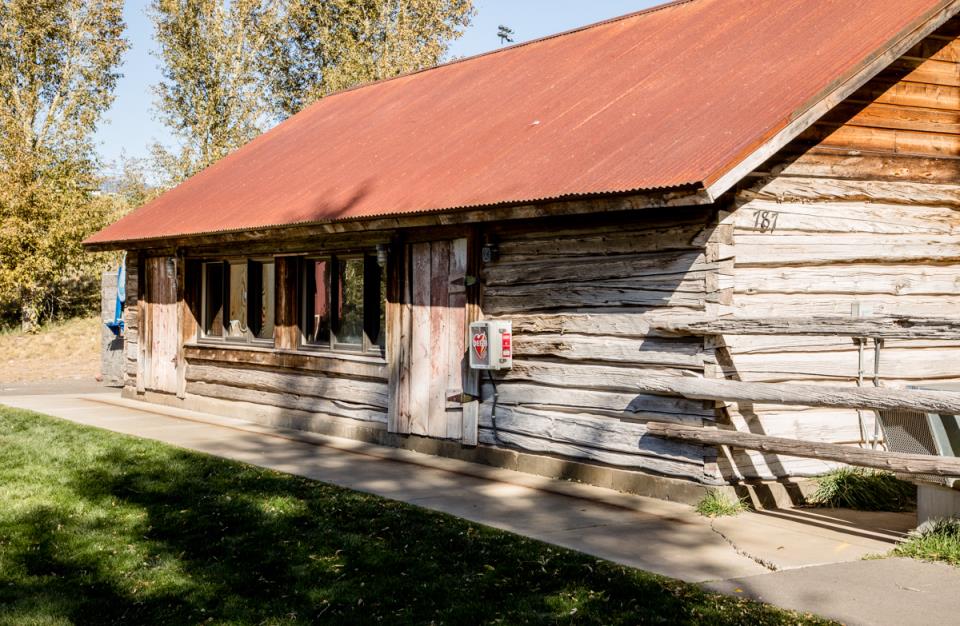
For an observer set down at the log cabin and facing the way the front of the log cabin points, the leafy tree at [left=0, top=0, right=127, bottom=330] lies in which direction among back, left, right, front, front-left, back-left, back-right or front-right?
right

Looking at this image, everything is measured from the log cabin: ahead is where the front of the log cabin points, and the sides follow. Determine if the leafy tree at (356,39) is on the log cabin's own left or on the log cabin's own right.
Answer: on the log cabin's own right

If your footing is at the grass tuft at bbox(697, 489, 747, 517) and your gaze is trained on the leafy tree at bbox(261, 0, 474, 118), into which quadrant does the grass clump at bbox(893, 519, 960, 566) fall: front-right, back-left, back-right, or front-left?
back-right

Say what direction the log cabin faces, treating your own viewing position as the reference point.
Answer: facing the viewer and to the left of the viewer

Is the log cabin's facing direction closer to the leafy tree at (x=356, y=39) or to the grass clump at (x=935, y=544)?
the grass clump
